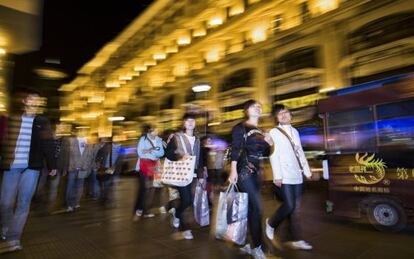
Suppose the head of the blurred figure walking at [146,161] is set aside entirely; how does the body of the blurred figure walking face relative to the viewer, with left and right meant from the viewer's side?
facing the viewer and to the right of the viewer

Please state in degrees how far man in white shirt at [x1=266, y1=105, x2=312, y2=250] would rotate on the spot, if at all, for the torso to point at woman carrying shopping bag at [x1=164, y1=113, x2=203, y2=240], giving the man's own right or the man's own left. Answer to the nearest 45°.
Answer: approximately 135° to the man's own right

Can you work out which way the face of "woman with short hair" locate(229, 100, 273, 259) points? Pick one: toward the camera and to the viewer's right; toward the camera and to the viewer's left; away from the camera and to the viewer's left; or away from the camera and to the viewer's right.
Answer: toward the camera and to the viewer's right

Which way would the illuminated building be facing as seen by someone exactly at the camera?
facing the viewer and to the left of the viewer

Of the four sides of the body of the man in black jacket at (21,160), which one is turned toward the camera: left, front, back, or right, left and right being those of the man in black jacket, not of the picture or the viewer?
front

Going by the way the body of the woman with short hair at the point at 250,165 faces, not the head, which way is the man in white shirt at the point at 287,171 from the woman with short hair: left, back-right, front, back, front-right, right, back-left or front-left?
left

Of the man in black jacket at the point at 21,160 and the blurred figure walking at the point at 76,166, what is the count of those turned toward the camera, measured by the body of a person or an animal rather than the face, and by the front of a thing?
2

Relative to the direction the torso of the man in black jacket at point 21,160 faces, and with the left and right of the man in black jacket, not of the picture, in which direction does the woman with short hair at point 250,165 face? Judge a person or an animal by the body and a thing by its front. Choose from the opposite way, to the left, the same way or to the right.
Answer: the same way

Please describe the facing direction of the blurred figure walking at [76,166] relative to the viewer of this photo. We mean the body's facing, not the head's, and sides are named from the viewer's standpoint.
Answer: facing the viewer

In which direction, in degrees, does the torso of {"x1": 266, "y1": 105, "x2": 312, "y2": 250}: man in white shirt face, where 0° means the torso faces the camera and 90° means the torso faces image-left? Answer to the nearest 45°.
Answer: approximately 315°

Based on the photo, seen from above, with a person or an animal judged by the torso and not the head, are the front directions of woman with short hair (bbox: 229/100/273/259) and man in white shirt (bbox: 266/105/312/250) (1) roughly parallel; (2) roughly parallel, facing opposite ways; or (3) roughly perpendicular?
roughly parallel

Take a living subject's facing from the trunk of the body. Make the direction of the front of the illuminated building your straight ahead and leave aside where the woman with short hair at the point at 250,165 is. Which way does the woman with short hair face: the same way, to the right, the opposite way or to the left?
to the left

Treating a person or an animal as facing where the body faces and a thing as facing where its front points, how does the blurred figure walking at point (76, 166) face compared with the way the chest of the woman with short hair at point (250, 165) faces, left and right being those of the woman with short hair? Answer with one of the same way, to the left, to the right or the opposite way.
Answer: the same way
